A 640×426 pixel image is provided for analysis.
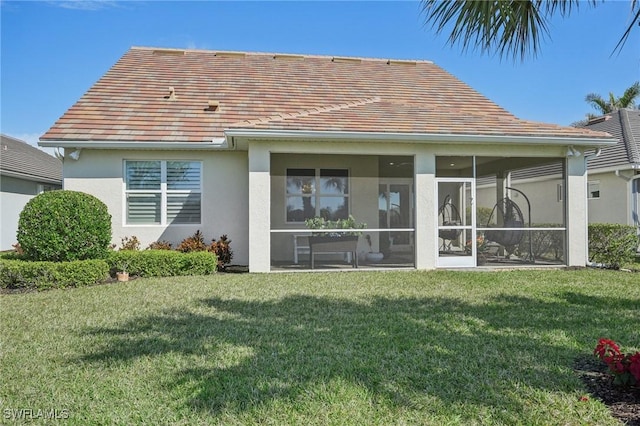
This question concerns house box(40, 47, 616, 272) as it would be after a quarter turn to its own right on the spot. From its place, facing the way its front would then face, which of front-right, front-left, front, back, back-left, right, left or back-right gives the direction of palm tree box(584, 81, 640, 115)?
front-left

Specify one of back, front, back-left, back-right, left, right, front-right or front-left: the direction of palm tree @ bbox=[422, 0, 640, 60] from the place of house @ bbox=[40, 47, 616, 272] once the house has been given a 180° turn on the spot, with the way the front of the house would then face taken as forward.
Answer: front

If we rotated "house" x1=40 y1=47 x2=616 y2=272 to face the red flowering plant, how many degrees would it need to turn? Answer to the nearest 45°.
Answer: approximately 180°

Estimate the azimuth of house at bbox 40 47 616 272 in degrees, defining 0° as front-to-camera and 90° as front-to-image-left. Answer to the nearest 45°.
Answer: approximately 180°

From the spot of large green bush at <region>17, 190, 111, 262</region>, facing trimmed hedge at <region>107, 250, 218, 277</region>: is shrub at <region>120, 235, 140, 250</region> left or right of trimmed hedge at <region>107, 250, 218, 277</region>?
left
